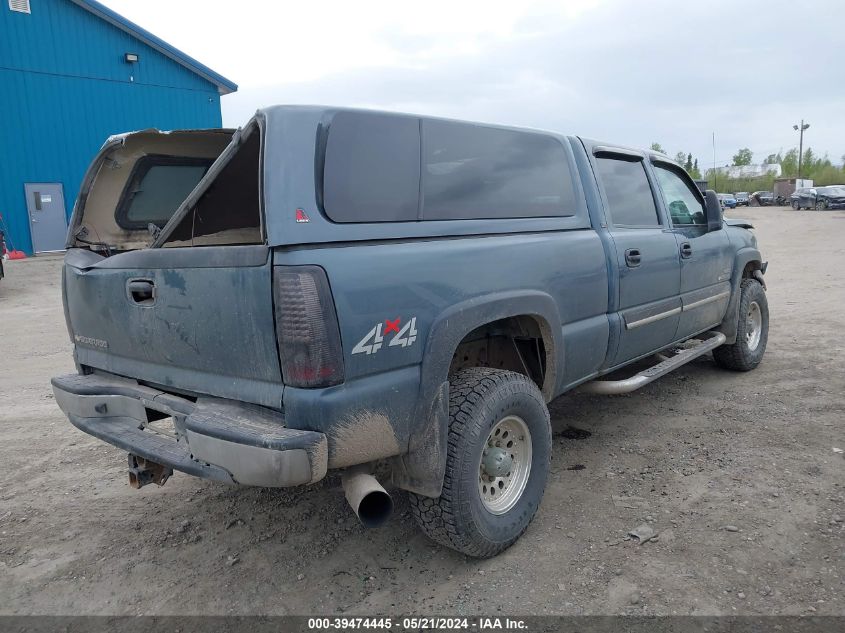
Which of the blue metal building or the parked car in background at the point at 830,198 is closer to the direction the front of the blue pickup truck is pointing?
the parked car in background

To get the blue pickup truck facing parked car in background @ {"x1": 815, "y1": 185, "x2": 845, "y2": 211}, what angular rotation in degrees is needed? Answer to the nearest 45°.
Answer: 0° — it already faces it

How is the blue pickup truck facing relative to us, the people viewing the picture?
facing away from the viewer and to the right of the viewer

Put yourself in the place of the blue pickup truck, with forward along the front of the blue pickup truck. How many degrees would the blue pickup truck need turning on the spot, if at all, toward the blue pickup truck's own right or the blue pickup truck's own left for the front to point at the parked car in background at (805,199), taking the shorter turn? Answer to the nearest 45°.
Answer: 0° — it already faces it

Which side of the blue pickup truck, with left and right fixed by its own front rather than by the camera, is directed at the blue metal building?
left
